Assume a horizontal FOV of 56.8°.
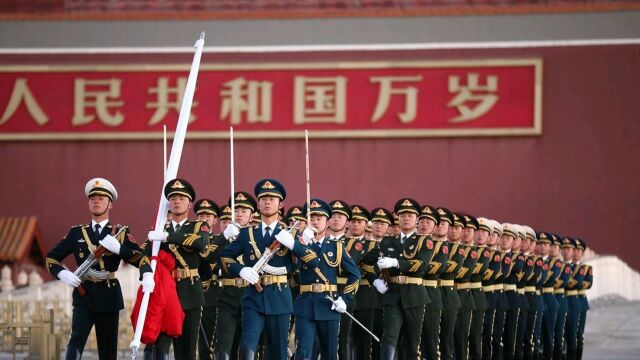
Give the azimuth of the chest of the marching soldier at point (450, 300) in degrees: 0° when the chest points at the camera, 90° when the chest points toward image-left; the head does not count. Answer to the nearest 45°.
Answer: approximately 45°

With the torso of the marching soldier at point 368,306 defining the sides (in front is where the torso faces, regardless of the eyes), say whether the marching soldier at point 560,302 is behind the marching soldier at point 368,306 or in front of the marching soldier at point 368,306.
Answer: behind

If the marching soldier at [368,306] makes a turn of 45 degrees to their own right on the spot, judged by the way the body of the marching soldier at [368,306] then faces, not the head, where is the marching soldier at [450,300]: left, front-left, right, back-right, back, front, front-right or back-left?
back
